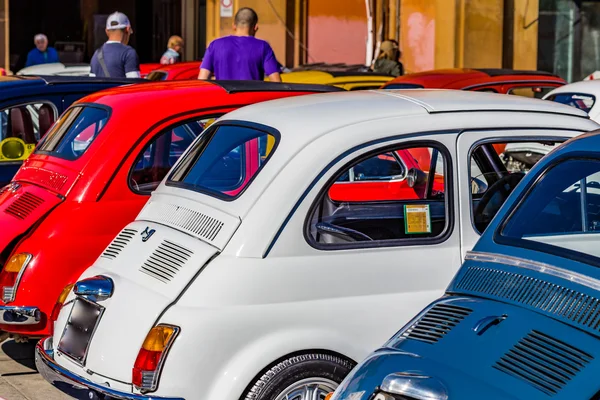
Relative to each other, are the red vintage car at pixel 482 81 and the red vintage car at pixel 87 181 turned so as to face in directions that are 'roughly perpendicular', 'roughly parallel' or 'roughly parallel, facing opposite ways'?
roughly parallel

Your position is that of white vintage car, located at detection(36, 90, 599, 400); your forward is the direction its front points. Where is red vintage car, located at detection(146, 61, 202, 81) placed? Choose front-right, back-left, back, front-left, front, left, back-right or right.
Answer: front-left

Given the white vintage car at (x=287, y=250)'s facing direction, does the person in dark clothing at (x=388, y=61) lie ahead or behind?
ahead

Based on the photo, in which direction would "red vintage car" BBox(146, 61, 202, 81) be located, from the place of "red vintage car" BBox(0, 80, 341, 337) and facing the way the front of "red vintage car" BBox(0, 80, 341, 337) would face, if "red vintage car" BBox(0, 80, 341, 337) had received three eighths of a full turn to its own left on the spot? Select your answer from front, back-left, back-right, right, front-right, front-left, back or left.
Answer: right

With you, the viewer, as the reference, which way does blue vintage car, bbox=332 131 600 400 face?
facing away from the viewer and to the right of the viewer

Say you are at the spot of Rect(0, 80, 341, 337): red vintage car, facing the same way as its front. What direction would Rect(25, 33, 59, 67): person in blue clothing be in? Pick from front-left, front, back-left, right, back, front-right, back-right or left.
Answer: front-left

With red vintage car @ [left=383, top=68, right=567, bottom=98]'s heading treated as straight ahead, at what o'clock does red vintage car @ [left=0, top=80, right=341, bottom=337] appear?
red vintage car @ [left=0, top=80, right=341, bottom=337] is roughly at 5 o'clock from red vintage car @ [left=383, top=68, right=567, bottom=98].

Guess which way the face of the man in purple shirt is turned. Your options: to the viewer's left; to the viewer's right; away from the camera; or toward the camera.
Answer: away from the camera

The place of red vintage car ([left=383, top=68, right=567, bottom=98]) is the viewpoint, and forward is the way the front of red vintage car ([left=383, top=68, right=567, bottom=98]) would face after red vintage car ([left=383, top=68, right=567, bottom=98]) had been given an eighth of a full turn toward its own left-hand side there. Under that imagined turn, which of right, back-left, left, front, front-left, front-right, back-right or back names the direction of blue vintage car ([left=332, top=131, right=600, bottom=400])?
back

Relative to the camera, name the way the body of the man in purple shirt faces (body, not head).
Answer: away from the camera

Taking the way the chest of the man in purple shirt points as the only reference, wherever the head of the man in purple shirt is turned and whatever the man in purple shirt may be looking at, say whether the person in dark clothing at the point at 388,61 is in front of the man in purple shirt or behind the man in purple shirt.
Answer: in front

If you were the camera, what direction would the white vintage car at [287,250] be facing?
facing away from the viewer and to the right of the viewer

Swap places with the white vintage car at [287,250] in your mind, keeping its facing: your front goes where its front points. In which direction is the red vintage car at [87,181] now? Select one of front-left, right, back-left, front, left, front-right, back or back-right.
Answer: left

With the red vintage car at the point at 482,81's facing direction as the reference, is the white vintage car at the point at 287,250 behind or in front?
behind

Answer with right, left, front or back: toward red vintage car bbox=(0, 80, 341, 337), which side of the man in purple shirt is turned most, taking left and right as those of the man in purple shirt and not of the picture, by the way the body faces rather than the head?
back

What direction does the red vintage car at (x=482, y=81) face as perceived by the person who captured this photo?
facing away from the viewer and to the right of the viewer

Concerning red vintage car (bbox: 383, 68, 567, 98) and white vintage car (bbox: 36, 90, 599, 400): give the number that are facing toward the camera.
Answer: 0

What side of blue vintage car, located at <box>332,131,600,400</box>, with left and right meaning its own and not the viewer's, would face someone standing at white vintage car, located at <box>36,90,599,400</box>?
left
